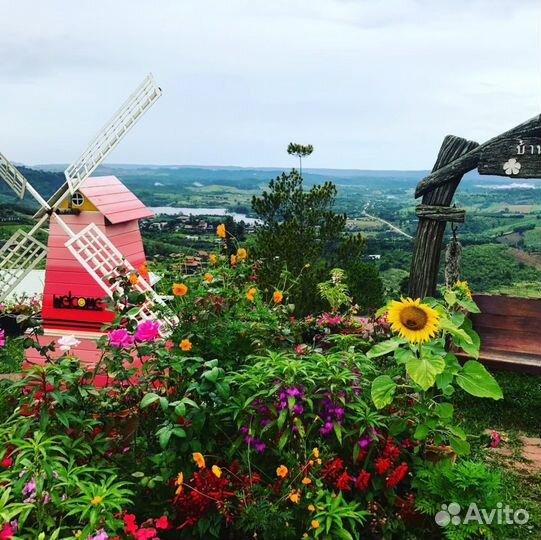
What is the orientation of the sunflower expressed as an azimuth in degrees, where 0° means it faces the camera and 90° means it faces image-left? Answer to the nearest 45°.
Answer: approximately 0°
